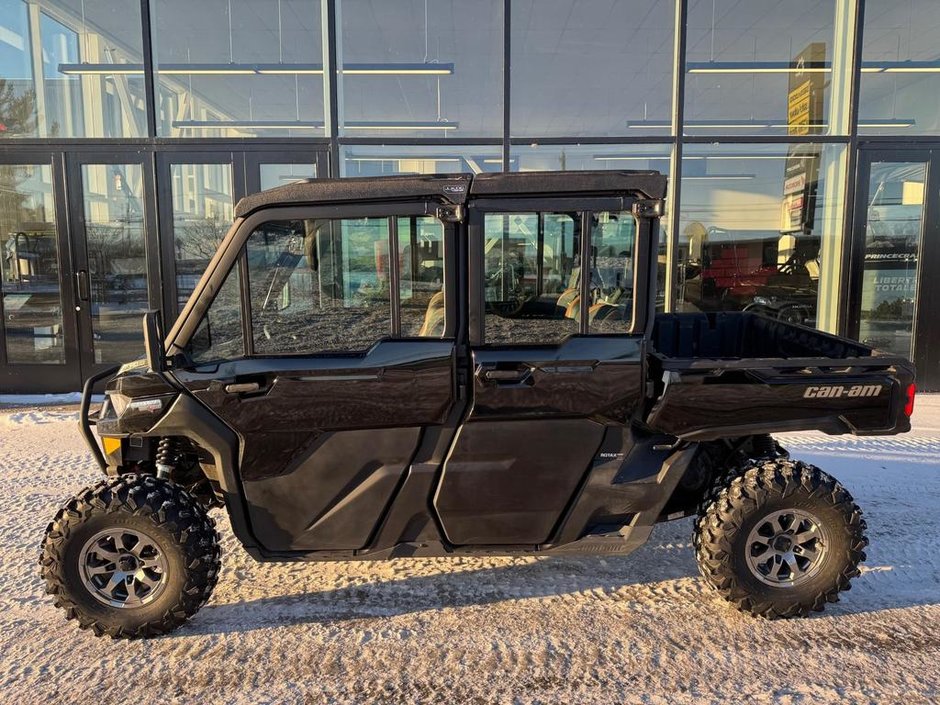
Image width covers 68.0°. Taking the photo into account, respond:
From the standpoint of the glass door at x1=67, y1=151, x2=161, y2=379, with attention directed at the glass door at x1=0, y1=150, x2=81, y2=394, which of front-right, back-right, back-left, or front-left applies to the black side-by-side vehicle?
back-left

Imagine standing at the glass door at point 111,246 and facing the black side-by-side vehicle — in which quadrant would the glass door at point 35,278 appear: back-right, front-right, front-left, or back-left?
back-right

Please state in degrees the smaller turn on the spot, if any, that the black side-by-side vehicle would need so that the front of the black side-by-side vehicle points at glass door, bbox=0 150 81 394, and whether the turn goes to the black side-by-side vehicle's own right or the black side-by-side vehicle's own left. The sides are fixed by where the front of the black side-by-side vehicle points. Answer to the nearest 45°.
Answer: approximately 45° to the black side-by-side vehicle's own right

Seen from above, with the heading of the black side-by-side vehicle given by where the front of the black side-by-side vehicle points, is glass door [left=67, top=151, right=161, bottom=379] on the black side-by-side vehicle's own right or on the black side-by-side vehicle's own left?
on the black side-by-side vehicle's own right

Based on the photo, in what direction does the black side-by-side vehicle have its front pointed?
to the viewer's left
